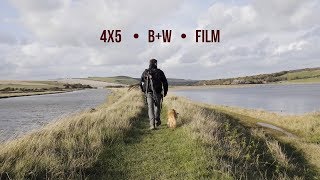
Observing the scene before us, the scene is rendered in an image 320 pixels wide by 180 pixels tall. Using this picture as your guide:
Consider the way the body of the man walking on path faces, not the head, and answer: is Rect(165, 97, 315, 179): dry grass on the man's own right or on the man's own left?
on the man's own right

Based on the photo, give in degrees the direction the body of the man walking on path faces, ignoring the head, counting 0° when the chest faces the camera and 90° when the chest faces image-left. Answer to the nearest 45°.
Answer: approximately 180°
